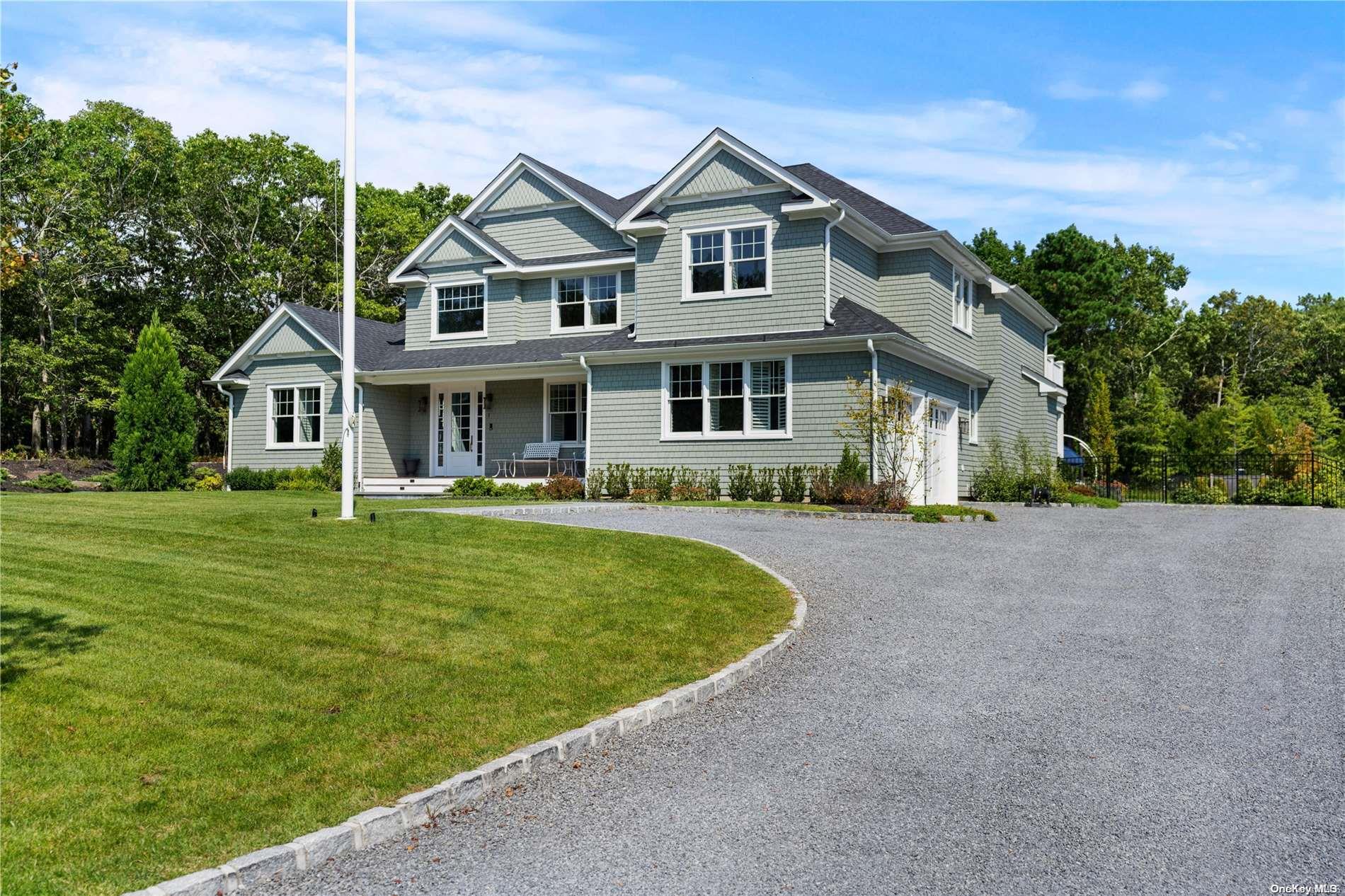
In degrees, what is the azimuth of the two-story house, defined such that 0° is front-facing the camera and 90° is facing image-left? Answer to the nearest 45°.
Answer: approximately 45°

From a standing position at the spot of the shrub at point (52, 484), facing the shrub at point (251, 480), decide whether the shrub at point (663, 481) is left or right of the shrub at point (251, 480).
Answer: right

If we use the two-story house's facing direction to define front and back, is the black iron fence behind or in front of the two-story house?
behind

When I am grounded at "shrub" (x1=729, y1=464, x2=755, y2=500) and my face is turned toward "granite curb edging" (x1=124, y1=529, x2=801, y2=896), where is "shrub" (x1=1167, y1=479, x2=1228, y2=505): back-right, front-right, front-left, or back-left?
back-left

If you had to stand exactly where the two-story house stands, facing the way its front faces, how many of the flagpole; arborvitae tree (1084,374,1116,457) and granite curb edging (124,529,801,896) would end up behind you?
1

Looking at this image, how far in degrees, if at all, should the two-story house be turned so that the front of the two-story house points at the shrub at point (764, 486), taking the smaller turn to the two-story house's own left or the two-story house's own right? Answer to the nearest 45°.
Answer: approximately 90° to the two-story house's own left

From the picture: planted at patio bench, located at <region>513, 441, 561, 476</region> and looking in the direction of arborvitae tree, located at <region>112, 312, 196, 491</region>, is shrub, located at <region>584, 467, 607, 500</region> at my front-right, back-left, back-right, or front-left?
back-left

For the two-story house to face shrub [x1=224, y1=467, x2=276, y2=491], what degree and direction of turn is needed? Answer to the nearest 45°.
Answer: approximately 45° to its right
